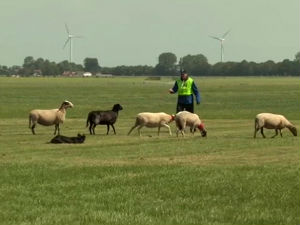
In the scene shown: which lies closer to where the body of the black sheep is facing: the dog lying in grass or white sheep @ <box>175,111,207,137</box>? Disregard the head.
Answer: the white sheep

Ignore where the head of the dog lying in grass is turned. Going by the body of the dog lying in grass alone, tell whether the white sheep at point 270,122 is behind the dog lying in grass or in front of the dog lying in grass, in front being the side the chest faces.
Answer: in front

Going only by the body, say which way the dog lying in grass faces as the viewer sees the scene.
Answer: to the viewer's right

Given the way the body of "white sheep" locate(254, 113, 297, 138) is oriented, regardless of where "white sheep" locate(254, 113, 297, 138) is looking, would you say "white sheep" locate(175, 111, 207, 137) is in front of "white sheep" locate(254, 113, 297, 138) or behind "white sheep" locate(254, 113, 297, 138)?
behind

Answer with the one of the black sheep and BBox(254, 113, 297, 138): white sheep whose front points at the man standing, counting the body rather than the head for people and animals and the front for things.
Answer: the black sheep

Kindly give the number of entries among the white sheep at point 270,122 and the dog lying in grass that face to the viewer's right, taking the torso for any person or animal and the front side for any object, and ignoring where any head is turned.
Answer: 2

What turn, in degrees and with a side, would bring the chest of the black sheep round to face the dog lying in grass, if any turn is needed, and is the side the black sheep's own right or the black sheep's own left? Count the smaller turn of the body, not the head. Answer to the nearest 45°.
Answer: approximately 90° to the black sheep's own right

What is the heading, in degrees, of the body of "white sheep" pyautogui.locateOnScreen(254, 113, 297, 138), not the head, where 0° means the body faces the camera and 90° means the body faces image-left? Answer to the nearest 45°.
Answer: approximately 270°

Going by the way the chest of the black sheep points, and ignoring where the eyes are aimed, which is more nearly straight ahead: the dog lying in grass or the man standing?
the man standing

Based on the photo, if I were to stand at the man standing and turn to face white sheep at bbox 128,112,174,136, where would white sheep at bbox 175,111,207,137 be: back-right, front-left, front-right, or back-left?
front-left

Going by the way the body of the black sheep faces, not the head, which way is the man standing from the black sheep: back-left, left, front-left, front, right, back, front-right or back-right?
front

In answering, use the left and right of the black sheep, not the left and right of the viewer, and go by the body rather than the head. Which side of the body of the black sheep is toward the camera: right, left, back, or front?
right

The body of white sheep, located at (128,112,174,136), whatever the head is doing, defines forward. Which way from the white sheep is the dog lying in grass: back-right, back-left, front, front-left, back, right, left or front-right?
back-right

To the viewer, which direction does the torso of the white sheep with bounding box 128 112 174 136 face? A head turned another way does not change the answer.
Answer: to the viewer's right
